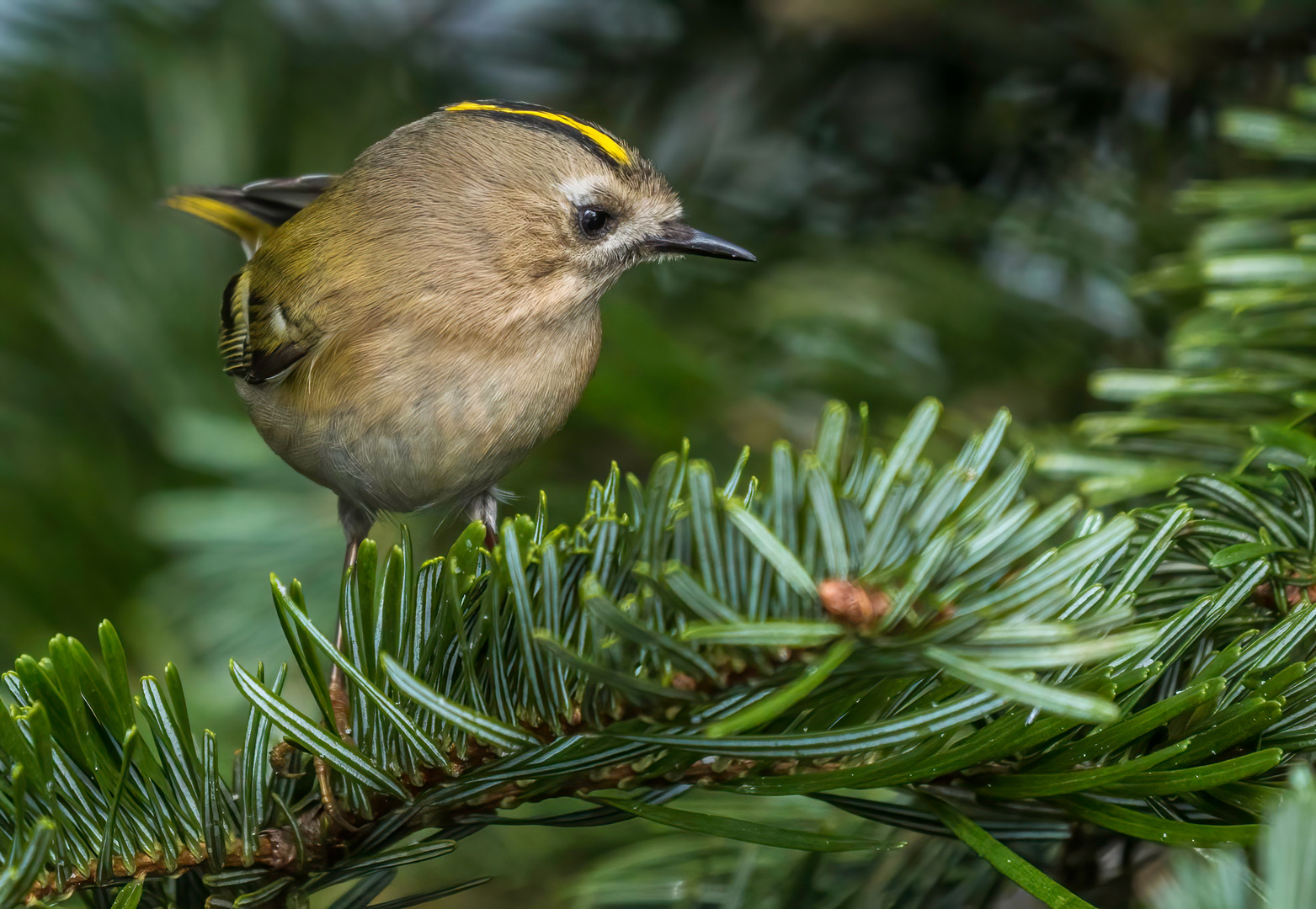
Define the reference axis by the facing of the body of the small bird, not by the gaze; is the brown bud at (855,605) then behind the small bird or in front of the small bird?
in front

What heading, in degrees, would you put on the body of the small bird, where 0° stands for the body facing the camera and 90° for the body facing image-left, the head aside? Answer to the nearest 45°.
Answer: approximately 315°
